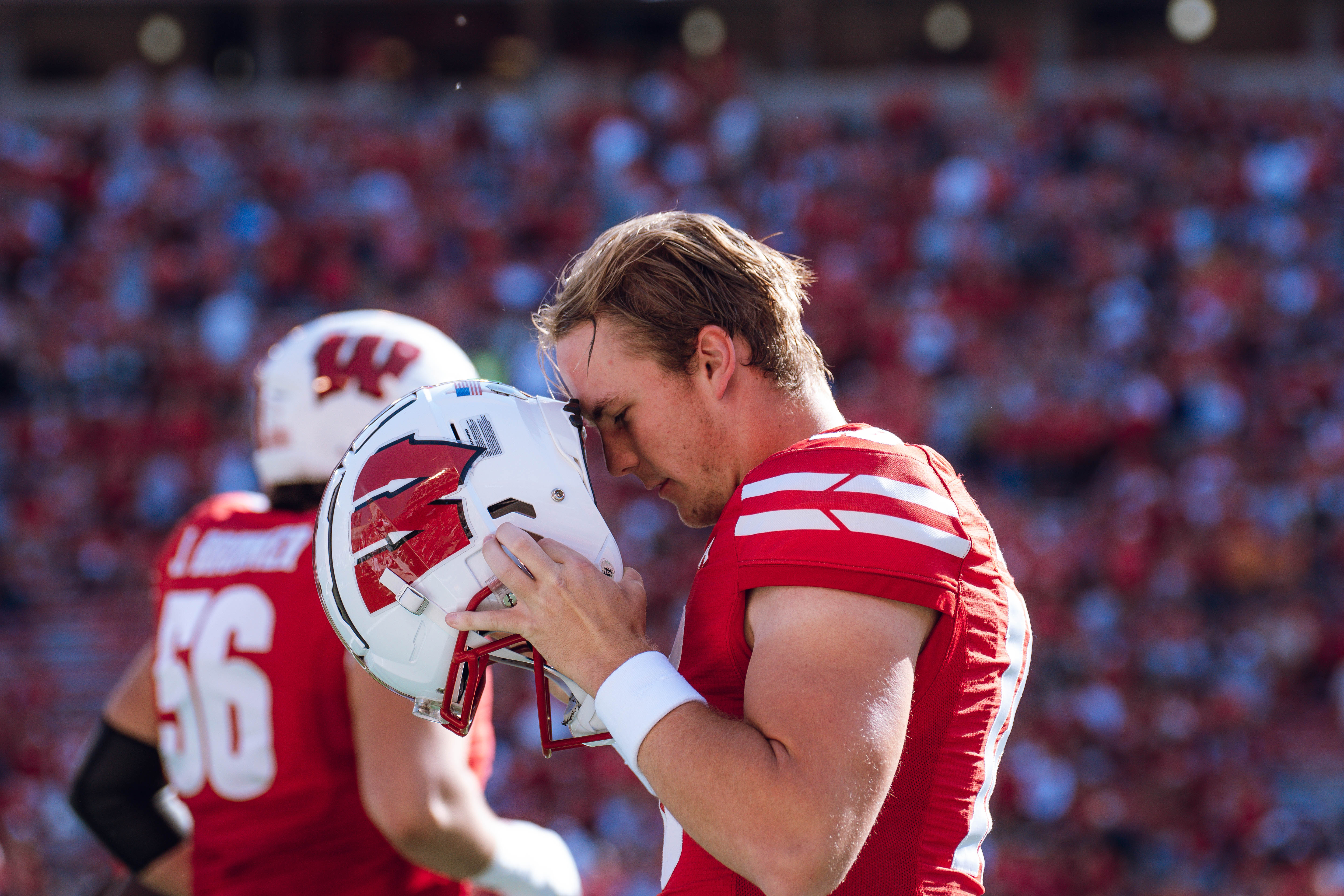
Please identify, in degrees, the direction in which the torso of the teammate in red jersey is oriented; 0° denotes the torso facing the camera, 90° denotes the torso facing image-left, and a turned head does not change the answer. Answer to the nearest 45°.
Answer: approximately 225°

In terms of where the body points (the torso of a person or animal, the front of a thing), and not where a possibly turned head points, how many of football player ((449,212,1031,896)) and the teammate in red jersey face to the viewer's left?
1

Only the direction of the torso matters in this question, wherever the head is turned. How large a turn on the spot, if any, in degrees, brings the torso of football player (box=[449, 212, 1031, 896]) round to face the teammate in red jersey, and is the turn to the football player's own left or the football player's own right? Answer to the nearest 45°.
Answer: approximately 45° to the football player's own right

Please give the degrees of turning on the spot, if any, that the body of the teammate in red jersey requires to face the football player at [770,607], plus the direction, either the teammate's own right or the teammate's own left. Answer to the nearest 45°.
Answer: approximately 90° to the teammate's own right

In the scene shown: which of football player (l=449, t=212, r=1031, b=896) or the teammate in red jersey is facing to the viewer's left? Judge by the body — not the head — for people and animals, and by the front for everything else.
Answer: the football player

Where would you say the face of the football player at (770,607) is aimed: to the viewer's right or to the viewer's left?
to the viewer's left

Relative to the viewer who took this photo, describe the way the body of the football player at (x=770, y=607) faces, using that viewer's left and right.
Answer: facing to the left of the viewer
